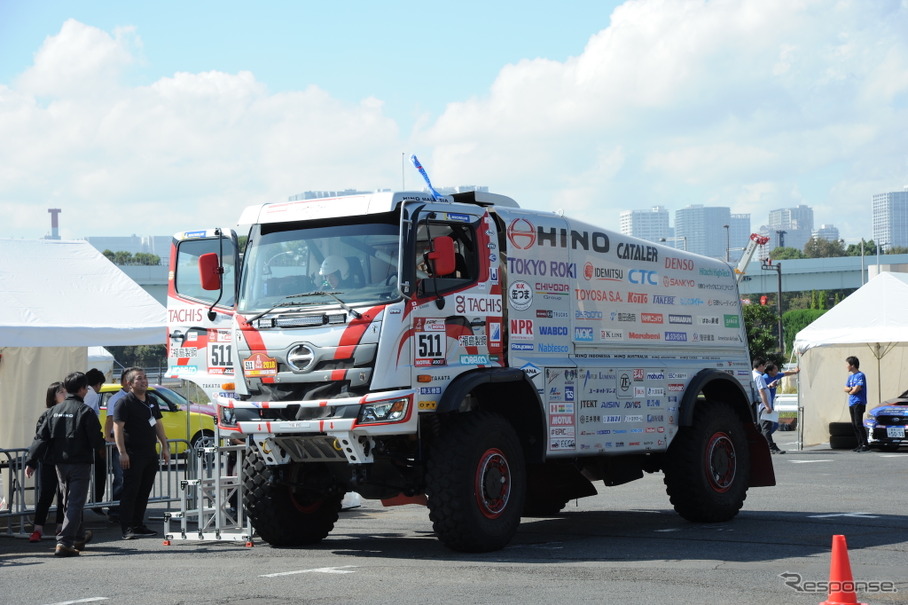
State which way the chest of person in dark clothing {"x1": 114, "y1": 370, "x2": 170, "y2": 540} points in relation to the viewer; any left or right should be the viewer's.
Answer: facing the viewer and to the right of the viewer

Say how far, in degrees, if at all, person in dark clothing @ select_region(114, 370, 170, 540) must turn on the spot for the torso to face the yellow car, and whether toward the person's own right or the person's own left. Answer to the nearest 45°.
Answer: approximately 135° to the person's own left

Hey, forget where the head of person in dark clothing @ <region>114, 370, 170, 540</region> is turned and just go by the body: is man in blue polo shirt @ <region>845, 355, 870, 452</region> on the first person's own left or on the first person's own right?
on the first person's own left

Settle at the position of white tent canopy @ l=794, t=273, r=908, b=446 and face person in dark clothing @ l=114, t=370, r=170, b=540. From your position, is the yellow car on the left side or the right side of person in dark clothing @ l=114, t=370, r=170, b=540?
right

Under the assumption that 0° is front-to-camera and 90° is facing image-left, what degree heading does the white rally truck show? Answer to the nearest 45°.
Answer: approximately 45°

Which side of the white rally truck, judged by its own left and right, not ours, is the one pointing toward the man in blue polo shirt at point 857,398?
back

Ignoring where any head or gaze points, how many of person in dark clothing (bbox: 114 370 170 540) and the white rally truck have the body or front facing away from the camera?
0

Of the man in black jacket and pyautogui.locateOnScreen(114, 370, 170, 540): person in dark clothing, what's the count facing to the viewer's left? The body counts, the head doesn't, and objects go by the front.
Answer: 0
